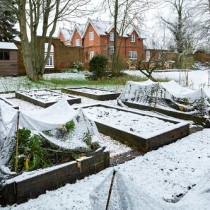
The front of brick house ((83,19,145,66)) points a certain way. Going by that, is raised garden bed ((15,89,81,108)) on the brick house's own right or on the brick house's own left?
on the brick house's own right

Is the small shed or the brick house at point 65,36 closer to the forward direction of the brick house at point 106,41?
the small shed

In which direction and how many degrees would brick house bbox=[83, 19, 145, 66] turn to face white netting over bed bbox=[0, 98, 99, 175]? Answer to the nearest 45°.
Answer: approximately 45° to its right

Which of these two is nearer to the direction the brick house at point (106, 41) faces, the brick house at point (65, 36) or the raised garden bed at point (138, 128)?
the raised garden bed

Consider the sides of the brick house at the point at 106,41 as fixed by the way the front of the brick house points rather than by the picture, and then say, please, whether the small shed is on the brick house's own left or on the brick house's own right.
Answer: on the brick house's own right

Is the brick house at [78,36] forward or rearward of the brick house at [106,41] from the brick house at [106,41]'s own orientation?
rearward

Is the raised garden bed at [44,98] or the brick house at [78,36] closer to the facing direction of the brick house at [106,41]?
the raised garden bed

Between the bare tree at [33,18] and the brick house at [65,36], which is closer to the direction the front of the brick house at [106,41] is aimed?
the bare tree

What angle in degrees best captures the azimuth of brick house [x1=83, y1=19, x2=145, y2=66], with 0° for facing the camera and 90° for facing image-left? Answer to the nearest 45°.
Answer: approximately 315°
